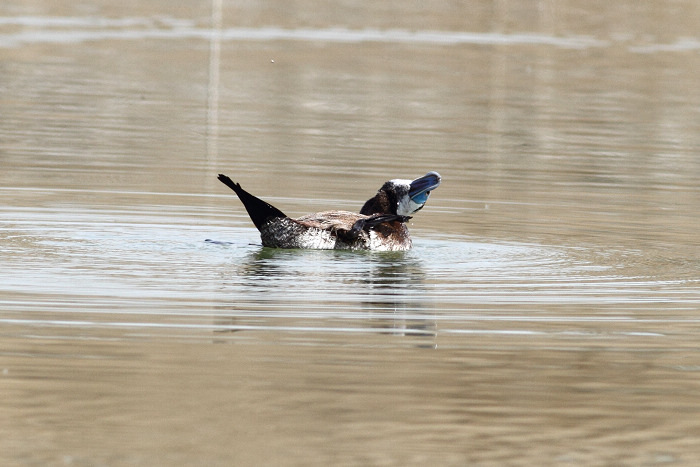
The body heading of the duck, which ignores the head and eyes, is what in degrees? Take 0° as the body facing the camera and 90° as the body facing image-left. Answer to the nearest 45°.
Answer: approximately 270°
